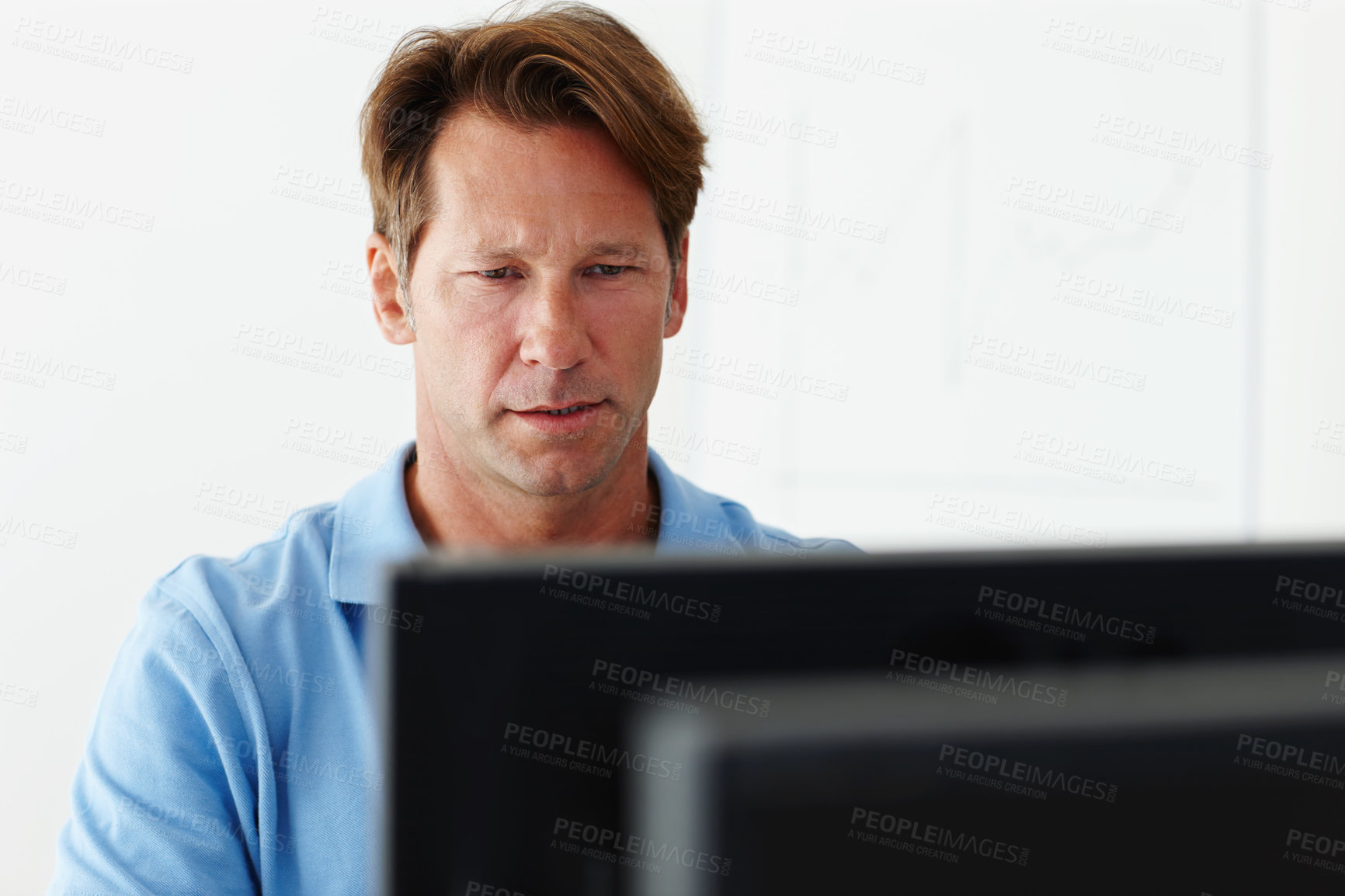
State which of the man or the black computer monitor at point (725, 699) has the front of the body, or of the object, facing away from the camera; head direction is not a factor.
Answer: the black computer monitor

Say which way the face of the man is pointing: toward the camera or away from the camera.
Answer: toward the camera

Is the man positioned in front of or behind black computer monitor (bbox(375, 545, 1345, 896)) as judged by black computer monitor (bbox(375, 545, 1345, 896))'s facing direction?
in front

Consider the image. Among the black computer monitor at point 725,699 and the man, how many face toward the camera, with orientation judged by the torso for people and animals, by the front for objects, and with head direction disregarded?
1

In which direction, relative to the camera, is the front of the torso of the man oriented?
toward the camera

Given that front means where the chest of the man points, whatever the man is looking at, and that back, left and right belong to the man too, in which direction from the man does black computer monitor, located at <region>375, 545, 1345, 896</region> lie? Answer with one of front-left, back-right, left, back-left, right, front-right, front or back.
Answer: front

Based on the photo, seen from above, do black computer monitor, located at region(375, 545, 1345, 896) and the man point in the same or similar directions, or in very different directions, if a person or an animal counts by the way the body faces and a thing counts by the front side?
very different directions

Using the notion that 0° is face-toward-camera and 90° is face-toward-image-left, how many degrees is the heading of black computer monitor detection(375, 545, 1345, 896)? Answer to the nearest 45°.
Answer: approximately 180°
